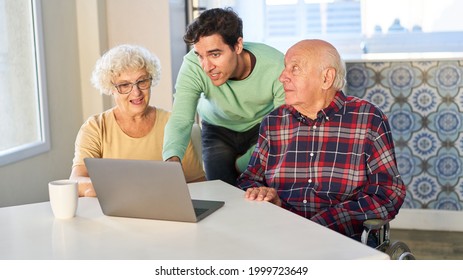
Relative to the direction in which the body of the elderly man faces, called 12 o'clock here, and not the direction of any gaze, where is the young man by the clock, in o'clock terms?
The young man is roughly at 3 o'clock from the elderly man.

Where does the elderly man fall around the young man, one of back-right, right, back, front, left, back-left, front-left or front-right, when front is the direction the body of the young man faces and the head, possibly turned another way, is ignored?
left

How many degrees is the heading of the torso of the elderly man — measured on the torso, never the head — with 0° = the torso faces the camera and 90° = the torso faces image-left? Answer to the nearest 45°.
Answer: approximately 45°

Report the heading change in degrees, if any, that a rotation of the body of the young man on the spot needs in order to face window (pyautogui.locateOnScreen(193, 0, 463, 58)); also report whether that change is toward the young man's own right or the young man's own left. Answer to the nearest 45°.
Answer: approximately 180°

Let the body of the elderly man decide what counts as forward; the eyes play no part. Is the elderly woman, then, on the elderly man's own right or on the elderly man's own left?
on the elderly man's own right

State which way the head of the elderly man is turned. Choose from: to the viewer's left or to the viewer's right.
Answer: to the viewer's left

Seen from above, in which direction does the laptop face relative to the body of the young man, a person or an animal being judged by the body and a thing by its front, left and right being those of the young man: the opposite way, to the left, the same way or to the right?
the opposite way

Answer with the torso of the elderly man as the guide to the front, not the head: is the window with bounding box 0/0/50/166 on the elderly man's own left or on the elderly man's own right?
on the elderly man's own right
